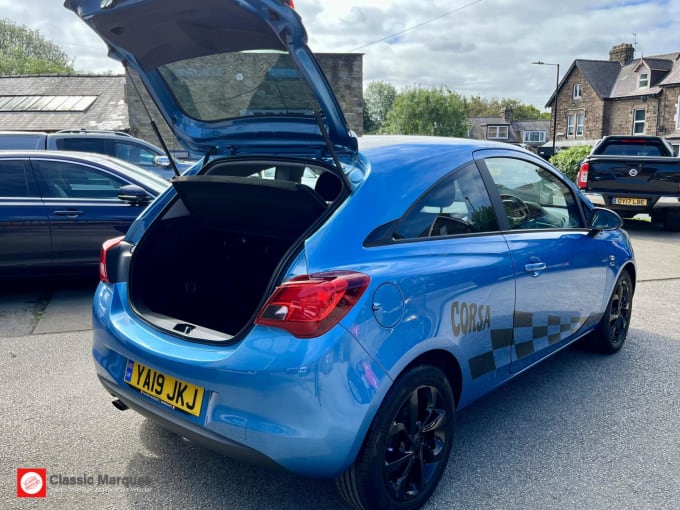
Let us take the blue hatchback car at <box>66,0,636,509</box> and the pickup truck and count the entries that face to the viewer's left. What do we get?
0

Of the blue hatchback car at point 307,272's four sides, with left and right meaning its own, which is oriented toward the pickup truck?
front

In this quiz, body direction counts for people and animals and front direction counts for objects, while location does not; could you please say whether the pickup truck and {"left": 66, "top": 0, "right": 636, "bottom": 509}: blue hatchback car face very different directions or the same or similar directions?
same or similar directions

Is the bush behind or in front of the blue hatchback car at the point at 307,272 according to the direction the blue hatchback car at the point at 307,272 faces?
in front

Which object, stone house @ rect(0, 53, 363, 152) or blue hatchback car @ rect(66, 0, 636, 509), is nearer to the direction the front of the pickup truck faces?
the stone house

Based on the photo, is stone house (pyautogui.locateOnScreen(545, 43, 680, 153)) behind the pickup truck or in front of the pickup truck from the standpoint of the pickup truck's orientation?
in front

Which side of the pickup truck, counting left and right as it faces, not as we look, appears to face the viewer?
back

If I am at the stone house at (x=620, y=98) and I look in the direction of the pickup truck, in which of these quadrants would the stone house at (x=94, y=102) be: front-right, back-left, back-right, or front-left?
front-right

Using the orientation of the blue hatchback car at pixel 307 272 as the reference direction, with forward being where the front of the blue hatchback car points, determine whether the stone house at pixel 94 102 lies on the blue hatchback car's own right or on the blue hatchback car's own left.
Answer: on the blue hatchback car's own left

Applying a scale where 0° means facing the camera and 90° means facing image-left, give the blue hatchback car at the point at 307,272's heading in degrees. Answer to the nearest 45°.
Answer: approximately 225°

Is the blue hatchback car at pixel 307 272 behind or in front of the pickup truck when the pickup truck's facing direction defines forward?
behind
